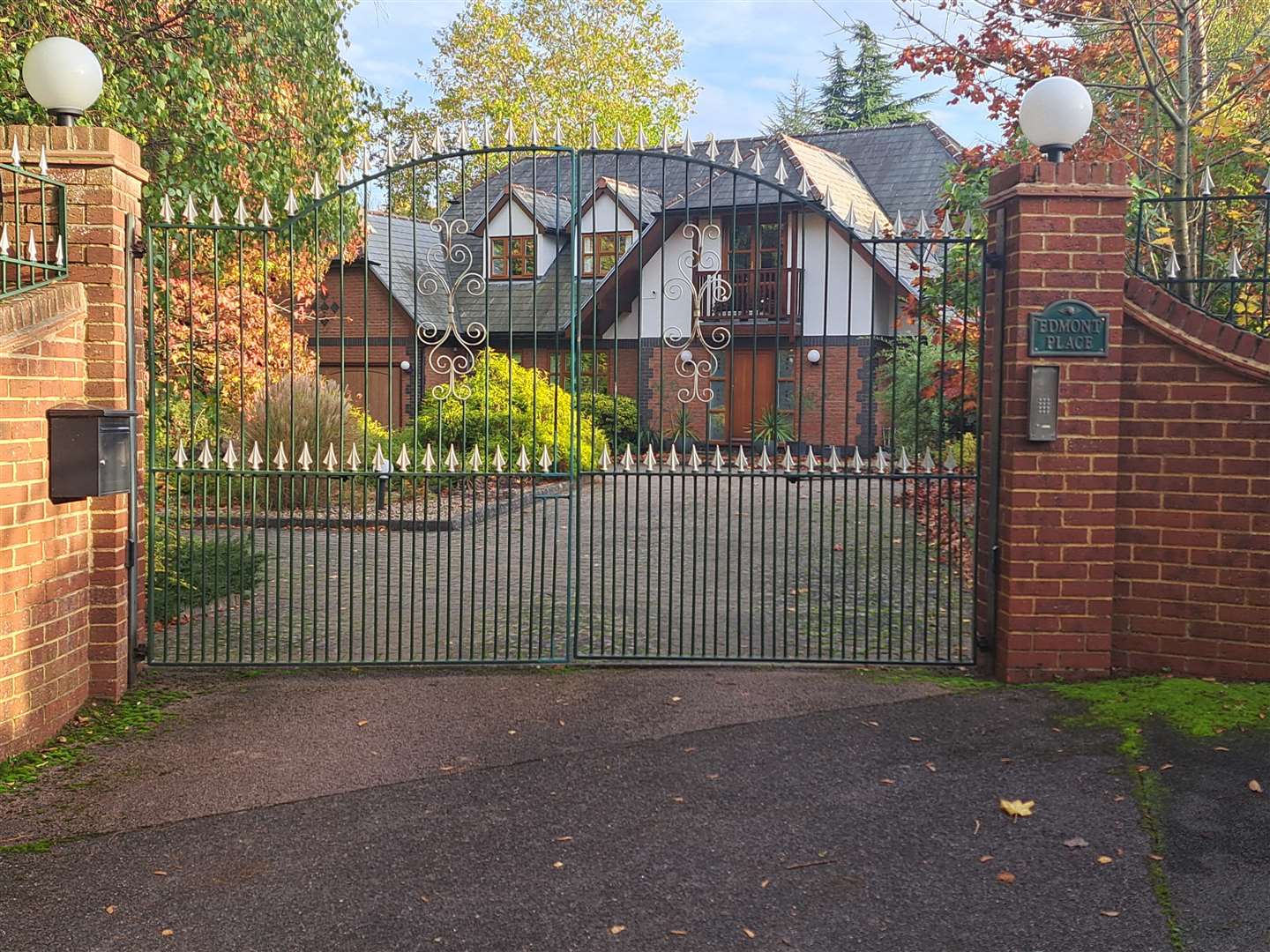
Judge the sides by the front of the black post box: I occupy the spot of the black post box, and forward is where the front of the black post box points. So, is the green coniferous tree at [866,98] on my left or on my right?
on my left

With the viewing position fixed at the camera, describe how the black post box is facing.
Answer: facing the viewer and to the right of the viewer

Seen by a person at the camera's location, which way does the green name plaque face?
facing the viewer

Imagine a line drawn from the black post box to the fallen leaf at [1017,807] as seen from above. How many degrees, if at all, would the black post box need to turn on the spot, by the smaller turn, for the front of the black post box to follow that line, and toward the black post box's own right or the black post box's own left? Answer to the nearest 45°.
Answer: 0° — it already faces it

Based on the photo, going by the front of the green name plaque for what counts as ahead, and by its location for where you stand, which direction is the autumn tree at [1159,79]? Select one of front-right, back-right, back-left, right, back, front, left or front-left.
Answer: back

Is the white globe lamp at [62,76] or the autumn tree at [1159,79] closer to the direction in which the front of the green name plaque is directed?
the white globe lamp

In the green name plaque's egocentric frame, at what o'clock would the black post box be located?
The black post box is roughly at 2 o'clock from the green name plaque.

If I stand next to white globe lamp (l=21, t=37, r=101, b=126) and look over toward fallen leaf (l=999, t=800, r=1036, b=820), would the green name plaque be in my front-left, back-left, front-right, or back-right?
front-left

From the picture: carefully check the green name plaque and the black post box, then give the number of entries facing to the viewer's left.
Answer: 0

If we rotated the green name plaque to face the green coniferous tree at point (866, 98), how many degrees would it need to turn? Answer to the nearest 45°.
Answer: approximately 180°
